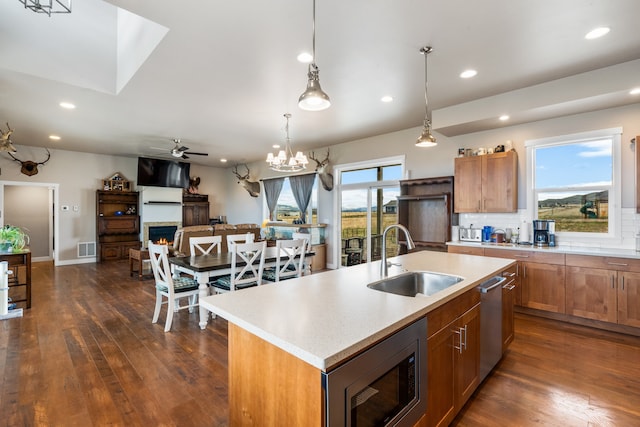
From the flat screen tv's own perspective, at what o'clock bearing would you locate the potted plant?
The potted plant is roughly at 1 o'clock from the flat screen tv.

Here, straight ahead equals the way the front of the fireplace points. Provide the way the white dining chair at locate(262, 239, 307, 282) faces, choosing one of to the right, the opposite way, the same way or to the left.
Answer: the opposite way

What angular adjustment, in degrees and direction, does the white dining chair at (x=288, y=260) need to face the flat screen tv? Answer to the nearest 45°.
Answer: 0° — it already faces it

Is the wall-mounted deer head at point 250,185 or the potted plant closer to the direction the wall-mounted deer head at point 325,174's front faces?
the potted plant

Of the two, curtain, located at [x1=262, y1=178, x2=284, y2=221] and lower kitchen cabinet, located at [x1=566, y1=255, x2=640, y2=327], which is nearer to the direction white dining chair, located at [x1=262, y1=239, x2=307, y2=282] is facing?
the curtain

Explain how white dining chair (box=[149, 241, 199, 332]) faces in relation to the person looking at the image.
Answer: facing away from the viewer and to the right of the viewer

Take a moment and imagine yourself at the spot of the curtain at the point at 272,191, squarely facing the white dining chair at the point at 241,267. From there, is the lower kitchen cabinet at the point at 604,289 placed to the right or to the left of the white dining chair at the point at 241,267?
left

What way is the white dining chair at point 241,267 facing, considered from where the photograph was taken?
facing away from the viewer and to the left of the viewer

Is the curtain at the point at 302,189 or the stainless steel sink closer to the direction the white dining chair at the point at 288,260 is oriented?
the curtain
